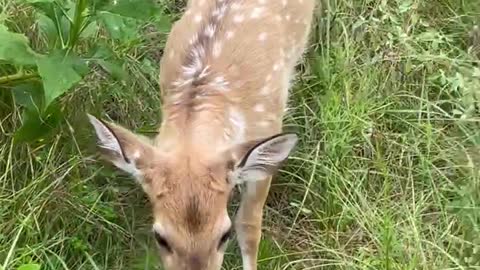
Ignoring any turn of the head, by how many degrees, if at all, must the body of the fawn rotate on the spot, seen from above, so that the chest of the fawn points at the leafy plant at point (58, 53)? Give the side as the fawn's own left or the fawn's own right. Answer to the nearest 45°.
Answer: approximately 90° to the fawn's own right

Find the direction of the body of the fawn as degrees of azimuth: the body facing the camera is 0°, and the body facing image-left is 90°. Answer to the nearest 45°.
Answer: approximately 0°
